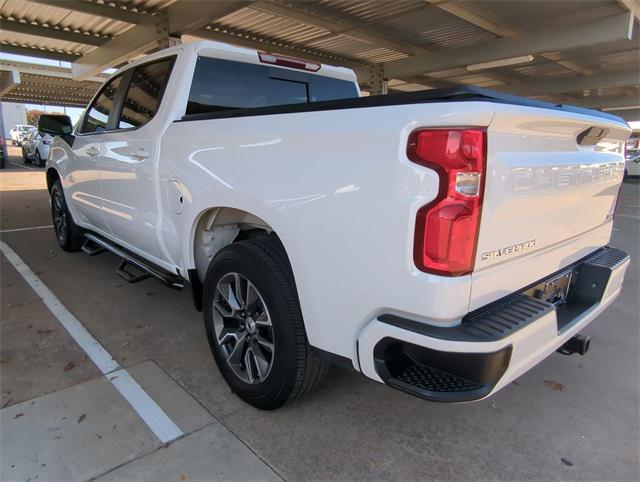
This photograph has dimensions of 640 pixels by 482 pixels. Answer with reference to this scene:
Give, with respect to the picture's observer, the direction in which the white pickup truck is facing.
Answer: facing away from the viewer and to the left of the viewer

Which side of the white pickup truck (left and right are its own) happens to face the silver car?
front
